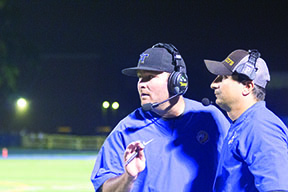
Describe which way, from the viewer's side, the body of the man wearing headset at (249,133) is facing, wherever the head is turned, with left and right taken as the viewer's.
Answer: facing to the left of the viewer

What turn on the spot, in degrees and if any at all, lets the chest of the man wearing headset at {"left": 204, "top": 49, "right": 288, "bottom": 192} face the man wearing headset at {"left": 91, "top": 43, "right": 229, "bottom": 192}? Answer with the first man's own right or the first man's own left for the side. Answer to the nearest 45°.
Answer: approximately 45° to the first man's own right

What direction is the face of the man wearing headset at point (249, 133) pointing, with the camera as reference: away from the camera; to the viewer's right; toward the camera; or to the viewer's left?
to the viewer's left
